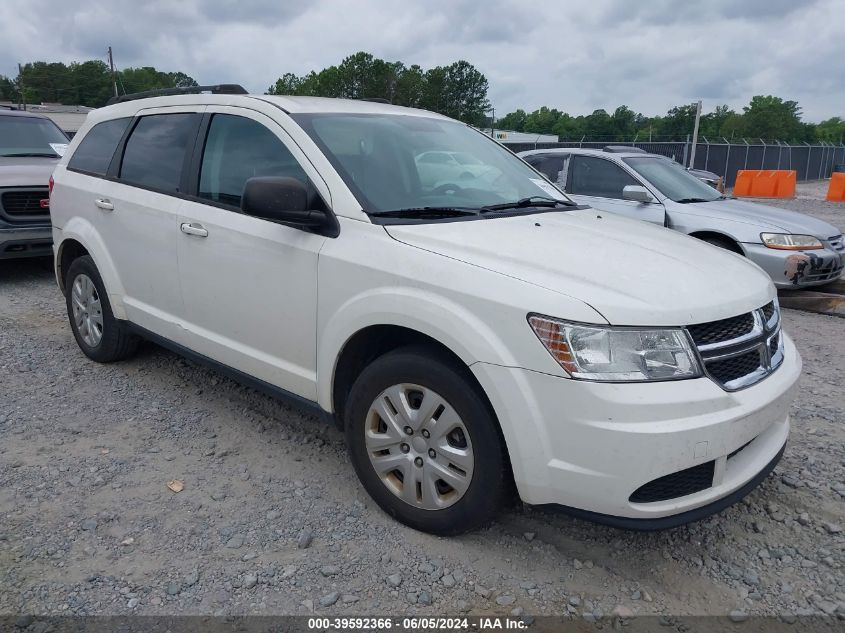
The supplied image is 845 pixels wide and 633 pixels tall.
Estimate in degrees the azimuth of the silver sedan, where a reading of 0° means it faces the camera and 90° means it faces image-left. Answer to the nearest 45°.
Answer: approximately 315°

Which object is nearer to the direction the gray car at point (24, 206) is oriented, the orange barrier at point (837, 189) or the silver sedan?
the silver sedan

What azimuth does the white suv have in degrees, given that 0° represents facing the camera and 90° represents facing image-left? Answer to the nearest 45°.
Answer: approximately 315°

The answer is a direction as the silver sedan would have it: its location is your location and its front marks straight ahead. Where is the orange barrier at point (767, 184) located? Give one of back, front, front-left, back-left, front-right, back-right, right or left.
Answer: back-left

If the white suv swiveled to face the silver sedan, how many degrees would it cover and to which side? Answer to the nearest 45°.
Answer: approximately 90° to its left

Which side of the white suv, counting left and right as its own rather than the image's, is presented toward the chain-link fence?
left

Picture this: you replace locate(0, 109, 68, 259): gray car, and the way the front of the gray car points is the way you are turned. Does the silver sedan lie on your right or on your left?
on your left
